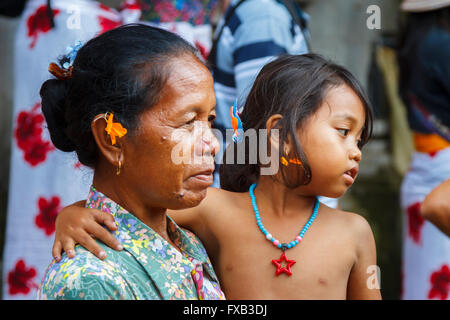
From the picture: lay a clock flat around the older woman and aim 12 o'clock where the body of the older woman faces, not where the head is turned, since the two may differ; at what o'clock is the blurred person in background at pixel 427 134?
The blurred person in background is roughly at 9 o'clock from the older woman.

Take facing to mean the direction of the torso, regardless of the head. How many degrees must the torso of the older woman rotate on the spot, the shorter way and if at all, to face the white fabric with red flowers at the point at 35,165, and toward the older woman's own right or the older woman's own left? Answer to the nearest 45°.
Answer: approximately 135° to the older woman's own left

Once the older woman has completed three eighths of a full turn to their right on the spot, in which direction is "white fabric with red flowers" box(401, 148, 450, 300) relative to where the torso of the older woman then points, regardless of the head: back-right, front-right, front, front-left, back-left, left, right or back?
back-right

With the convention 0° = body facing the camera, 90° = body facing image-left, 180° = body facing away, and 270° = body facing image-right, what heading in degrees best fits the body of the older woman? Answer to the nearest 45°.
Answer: approximately 315°

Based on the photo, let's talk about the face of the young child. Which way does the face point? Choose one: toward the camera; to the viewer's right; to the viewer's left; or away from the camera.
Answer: to the viewer's right

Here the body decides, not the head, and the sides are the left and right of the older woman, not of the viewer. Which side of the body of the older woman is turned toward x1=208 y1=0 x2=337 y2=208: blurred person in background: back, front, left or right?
left
